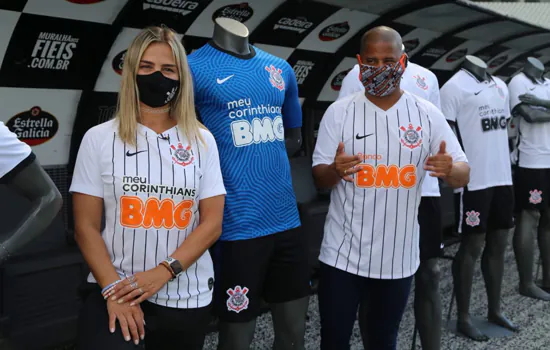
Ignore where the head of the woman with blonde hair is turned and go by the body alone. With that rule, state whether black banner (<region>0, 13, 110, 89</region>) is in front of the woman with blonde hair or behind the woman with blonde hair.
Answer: behind

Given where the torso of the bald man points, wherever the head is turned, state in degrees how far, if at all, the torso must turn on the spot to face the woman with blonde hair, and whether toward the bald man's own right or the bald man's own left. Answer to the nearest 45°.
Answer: approximately 45° to the bald man's own right

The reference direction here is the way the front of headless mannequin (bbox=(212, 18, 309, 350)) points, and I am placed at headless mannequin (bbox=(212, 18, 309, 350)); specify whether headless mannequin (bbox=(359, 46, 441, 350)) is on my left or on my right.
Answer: on my left

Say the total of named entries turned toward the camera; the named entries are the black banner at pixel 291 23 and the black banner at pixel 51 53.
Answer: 2

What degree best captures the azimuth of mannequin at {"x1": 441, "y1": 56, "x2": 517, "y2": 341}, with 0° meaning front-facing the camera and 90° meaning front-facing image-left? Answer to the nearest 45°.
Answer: approximately 315°
